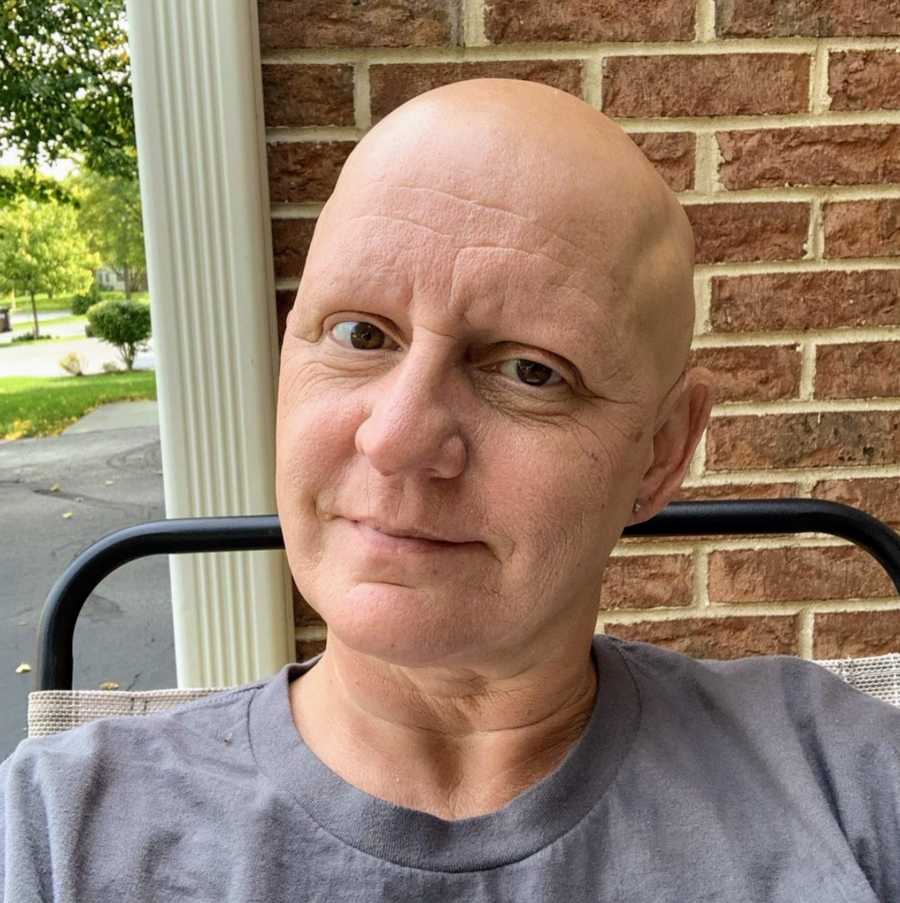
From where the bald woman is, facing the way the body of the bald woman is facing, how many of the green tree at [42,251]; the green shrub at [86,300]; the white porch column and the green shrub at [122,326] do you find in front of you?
0

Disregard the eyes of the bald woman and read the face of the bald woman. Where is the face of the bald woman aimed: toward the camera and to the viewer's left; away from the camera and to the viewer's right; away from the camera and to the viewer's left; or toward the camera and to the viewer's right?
toward the camera and to the viewer's left

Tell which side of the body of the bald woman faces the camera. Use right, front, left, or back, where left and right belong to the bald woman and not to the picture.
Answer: front

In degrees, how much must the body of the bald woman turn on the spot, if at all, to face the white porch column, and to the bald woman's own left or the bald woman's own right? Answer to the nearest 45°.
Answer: approximately 135° to the bald woman's own right

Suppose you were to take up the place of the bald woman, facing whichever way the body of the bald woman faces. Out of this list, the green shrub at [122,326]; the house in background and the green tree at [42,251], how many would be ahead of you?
0

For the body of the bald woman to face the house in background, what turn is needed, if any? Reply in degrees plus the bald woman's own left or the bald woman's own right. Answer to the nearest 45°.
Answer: approximately 135° to the bald woman's own right

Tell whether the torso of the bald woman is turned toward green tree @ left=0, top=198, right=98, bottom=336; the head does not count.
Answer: no

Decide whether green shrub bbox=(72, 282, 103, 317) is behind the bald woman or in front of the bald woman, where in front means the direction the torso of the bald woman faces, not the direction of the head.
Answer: behind
